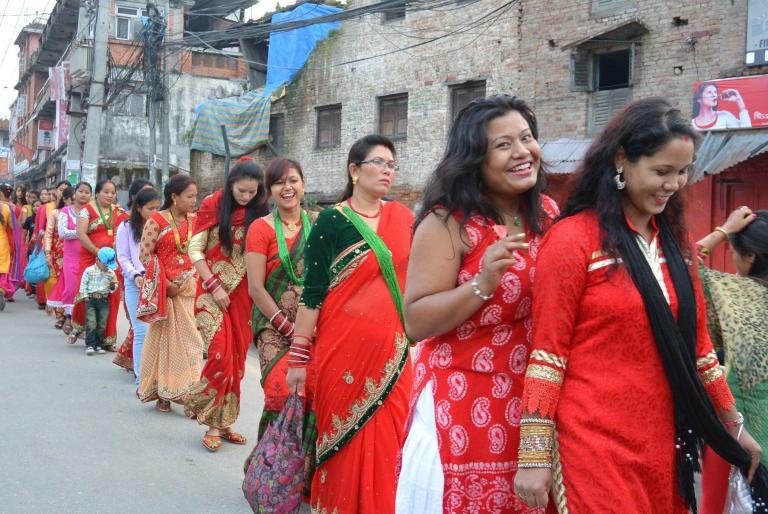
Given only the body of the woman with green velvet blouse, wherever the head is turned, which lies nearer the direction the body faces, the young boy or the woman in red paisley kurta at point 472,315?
the woman in red paisley kurta

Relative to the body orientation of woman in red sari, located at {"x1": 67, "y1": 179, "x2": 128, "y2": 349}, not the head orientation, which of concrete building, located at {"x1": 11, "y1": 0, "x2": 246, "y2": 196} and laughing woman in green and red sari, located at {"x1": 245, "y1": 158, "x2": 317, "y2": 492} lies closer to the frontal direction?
the laughing woman in green and red sari

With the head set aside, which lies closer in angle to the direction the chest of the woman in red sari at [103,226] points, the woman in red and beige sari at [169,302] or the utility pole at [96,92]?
the woman in red and beige sari

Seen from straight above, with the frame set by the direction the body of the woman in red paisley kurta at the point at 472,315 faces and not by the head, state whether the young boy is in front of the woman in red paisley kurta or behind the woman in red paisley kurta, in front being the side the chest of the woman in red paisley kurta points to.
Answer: behind

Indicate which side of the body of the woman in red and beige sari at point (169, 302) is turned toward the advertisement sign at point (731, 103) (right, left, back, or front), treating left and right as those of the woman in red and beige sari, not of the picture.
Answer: left

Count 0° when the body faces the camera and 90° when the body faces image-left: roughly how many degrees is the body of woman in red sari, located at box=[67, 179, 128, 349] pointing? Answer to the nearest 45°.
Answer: approximately 315°

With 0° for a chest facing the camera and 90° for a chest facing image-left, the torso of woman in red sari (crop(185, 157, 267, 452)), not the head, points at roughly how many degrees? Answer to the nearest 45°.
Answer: approximately 315°
